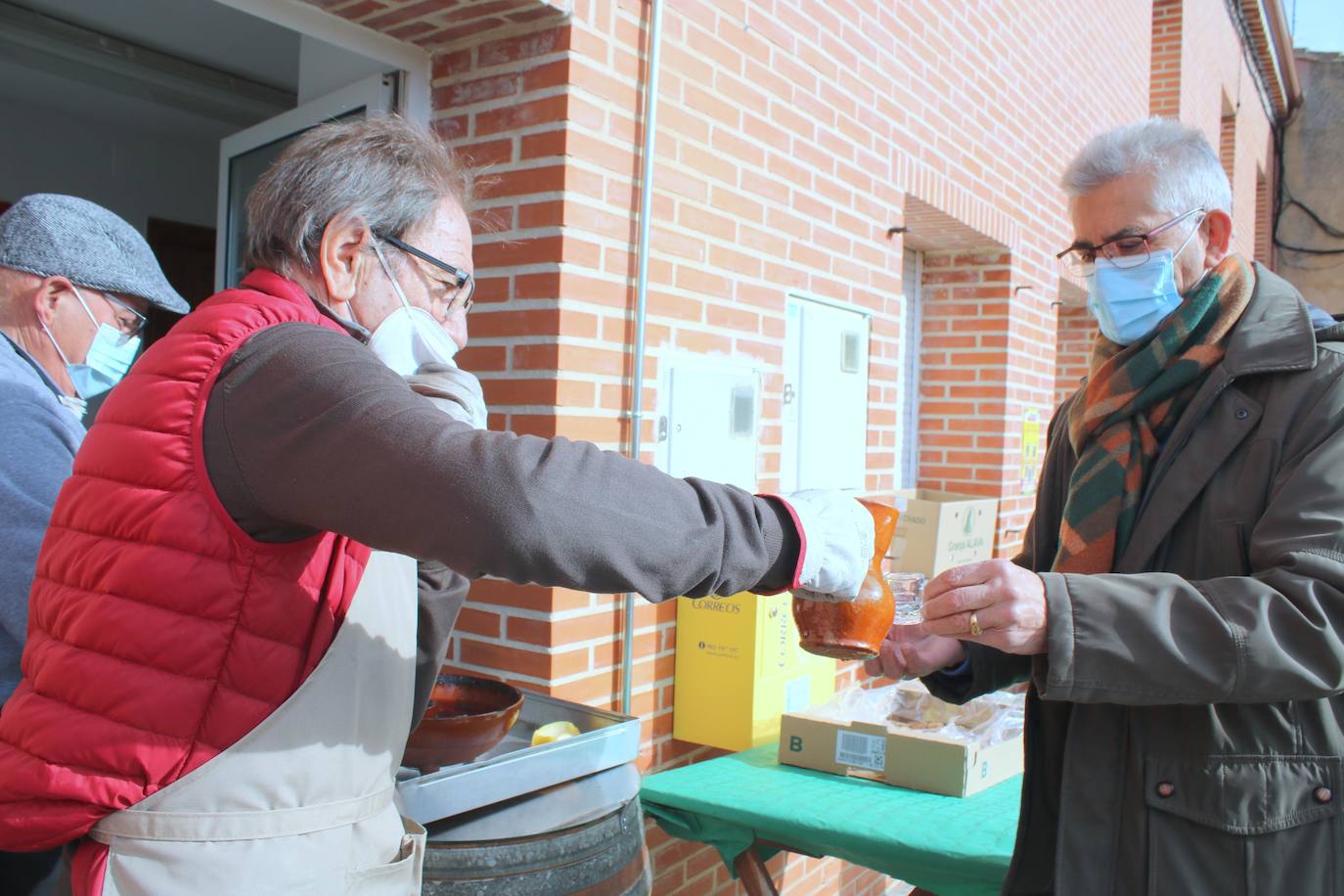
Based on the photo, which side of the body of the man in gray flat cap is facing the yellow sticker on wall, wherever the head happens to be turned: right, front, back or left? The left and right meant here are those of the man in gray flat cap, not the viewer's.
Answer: front

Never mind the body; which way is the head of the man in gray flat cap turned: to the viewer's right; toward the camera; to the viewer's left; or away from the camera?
to the viewer's right

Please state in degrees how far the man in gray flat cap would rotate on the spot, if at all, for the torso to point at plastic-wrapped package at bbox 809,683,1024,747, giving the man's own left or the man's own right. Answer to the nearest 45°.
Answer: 0° — they already face it

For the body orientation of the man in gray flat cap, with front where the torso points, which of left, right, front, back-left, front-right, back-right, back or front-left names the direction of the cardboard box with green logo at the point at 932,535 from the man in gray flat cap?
front

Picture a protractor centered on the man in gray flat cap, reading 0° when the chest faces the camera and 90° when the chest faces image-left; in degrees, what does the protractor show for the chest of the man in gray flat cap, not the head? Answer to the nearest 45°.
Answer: approximately 270°

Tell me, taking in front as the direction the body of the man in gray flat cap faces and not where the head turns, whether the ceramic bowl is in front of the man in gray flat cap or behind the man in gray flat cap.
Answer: in front

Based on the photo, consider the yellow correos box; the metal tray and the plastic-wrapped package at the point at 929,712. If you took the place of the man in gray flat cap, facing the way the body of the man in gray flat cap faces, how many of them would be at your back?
0

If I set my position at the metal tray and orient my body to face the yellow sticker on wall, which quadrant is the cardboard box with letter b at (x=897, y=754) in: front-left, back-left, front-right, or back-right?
front-right

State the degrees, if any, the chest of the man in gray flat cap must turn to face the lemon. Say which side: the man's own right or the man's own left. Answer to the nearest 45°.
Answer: approximately 45° to the man's own right

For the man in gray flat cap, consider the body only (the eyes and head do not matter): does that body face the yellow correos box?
yes

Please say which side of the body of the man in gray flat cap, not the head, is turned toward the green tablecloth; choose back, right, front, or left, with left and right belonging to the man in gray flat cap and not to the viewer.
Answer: front

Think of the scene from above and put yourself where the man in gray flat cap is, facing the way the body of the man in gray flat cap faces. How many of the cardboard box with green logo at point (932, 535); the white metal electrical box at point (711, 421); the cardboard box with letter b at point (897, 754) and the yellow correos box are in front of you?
4

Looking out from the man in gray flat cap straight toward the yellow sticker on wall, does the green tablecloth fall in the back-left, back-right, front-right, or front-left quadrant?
front-right

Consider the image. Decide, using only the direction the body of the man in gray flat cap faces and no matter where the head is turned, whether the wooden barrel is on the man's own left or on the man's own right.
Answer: on the man's own right

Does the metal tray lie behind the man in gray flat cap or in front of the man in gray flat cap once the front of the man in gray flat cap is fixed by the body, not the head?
in front

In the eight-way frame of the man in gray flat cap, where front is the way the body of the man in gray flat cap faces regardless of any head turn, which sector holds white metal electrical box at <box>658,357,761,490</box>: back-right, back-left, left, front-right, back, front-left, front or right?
front
